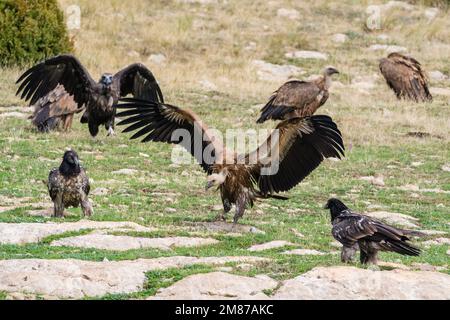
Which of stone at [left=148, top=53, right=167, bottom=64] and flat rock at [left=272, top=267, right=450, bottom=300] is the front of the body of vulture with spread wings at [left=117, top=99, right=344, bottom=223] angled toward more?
the flat rock

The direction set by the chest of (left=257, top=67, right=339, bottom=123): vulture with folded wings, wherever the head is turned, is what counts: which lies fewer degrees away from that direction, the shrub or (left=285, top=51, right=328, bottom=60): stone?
the stone

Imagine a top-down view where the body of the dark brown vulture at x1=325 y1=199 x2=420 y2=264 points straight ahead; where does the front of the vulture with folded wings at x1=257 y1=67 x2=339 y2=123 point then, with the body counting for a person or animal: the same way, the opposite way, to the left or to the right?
the opposite way

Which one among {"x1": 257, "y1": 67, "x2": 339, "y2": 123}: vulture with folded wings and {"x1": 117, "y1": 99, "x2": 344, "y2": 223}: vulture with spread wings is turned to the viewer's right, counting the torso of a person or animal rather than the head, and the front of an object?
{"x1": 257, "y1": 67, "x2": 339, "y2": 123}: vulture with folded wings

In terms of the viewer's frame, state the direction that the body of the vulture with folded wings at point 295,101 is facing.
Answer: to the viewer's right

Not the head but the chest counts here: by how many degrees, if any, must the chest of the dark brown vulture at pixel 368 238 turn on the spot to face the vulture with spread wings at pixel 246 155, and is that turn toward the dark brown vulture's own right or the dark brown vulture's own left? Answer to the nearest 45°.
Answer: approximately 45° to the dark brown vulture's own right

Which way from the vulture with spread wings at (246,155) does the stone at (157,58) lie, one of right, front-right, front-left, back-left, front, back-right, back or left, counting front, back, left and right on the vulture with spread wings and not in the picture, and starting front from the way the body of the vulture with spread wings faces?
back-right

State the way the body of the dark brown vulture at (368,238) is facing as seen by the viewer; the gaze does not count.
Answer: to the viewer's left

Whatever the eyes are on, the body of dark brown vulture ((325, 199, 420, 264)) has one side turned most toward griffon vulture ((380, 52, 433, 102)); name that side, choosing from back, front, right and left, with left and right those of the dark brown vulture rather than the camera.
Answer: right

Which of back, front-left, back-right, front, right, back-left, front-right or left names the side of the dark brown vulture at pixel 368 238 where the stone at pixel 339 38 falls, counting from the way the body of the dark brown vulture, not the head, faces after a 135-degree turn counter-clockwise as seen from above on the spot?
back-left
